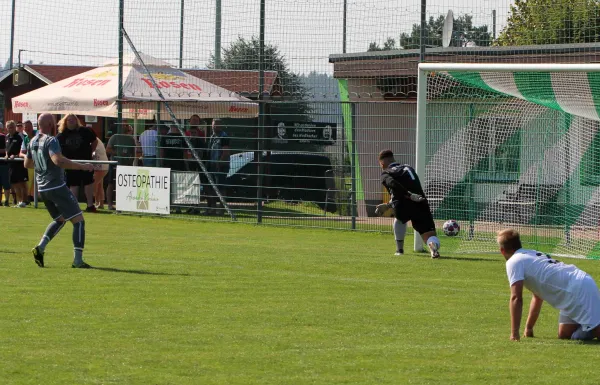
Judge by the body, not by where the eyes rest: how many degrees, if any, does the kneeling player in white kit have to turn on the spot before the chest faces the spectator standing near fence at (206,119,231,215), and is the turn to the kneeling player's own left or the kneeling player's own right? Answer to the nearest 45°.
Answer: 0° — they already face them

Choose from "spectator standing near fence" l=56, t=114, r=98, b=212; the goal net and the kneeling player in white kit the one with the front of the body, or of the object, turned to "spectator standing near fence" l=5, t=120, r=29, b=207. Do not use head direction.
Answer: the kneeling player in white kit

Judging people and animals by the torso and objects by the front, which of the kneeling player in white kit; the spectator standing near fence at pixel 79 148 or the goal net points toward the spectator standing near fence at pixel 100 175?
the kneeling player in white kit

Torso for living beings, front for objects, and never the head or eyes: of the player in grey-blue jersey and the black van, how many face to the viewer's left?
1

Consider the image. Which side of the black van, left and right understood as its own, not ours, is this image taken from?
left

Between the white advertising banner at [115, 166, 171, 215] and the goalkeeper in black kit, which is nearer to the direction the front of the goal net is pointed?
the goalkeeper in black kit

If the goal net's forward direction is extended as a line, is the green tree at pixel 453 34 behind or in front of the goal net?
behind
